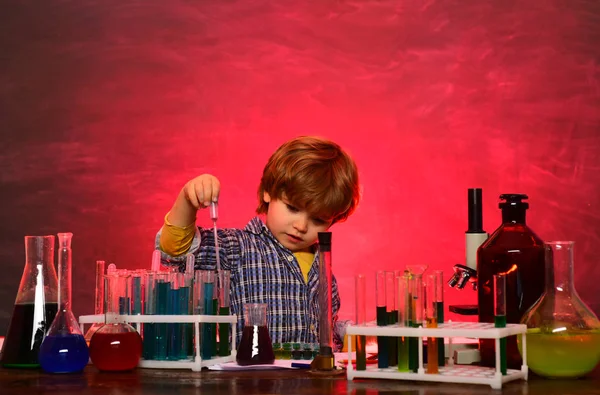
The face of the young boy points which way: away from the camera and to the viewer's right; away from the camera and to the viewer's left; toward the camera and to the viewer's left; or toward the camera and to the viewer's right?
toward the camera and to the viewer's left

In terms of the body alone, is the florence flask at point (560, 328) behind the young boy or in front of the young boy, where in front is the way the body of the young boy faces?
in front

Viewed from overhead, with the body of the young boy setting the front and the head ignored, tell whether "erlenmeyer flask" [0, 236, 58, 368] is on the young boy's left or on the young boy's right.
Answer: on the young boy's right

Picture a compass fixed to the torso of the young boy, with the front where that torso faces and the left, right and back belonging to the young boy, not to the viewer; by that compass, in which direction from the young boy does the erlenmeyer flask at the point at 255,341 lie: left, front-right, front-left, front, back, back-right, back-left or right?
front-right

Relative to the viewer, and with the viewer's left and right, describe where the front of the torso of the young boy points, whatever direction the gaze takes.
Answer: facing the viewer and to the right of the viewer

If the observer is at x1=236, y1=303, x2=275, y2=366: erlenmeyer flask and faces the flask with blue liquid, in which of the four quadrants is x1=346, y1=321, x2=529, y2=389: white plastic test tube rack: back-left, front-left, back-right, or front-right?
back-left

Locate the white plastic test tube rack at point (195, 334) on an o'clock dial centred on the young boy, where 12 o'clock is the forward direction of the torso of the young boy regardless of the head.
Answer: The white plastic test tube rack is roughly at 2 o'clock from the young boy.
